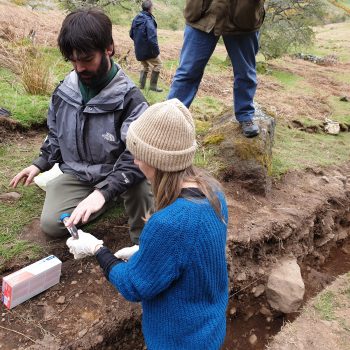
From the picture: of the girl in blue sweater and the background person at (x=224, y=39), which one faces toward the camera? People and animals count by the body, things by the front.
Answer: the background person

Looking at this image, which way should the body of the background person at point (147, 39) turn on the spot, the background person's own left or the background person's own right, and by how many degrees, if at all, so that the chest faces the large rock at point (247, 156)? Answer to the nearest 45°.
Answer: approximately 135° to the background person's own right

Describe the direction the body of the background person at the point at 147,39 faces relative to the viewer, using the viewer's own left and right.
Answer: facing away from the viewer and to the right of the viewer

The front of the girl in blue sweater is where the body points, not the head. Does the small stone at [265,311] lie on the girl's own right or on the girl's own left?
on the girl's own right

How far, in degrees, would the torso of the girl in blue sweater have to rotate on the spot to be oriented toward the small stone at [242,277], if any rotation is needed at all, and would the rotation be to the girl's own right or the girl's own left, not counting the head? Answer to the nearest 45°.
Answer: approximately 90° to the girl's own right

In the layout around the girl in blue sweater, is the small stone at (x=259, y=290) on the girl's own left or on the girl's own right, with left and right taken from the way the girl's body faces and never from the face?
on the girl's own right

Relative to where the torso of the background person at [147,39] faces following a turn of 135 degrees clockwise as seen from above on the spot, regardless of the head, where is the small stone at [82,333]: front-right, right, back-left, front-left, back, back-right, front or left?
front

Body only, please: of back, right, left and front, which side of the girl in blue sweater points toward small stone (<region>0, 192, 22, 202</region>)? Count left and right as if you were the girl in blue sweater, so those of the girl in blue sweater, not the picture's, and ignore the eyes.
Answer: front

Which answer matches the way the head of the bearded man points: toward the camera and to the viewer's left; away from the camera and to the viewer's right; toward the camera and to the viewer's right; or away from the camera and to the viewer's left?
toward the camera and to the viewer's right

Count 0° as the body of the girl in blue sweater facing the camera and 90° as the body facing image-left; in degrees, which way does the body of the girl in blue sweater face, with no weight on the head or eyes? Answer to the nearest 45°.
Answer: approximately 135°

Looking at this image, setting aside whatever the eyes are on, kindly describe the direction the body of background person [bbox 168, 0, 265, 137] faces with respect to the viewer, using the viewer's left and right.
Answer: facing the viewer

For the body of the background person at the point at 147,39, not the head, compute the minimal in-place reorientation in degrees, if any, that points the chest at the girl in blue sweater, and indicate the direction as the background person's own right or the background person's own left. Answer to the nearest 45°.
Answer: approximately 135° to the background person's own right
